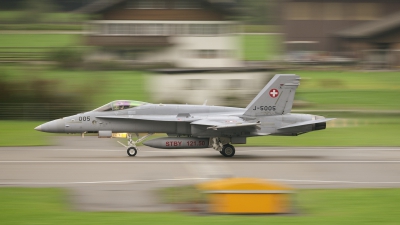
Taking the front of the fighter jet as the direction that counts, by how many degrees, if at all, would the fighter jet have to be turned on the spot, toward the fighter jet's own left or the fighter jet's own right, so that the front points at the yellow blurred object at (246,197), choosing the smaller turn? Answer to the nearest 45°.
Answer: approximately 90° to the fighter jet's own left

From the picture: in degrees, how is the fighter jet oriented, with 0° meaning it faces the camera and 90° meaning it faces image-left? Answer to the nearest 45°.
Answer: approximately 90°
